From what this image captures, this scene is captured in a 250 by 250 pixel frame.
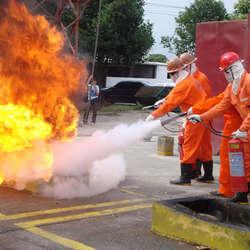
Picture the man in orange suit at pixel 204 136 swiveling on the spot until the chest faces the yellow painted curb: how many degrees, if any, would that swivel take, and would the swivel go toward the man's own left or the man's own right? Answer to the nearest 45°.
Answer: approximately 90° to the man's own left

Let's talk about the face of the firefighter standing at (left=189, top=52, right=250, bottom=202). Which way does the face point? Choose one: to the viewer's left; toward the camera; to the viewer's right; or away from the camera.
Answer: to the viewer's left

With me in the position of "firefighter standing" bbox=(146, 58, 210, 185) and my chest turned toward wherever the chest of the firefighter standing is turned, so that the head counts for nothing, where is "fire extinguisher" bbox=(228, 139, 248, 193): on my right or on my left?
on my left

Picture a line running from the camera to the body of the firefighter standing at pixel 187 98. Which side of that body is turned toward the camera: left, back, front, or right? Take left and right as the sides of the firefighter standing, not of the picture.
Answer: left

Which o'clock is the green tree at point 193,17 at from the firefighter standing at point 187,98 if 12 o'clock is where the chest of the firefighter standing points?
The green tree is roughly at 3 o'clock from the firefighter standing.

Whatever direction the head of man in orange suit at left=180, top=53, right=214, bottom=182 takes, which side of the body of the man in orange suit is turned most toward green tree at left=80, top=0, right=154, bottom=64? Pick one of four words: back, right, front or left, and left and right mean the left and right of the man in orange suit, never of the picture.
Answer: right

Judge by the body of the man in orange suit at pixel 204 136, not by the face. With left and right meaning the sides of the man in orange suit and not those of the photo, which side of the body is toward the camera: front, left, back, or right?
left

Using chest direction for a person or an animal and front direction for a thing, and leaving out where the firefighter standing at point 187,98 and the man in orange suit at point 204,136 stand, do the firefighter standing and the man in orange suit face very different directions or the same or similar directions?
same or similar directions

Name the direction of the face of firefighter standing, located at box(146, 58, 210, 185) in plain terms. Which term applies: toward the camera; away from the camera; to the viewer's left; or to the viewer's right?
to the viewer's left

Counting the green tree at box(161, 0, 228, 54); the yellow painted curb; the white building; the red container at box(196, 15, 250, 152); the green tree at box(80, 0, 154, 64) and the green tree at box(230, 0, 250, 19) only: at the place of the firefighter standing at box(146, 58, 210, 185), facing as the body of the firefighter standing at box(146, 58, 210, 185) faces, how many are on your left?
1

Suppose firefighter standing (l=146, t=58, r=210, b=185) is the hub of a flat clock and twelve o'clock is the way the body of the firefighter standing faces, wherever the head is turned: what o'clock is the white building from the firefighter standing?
The white building is roughly at 3 o'clock from the firefighter standing.

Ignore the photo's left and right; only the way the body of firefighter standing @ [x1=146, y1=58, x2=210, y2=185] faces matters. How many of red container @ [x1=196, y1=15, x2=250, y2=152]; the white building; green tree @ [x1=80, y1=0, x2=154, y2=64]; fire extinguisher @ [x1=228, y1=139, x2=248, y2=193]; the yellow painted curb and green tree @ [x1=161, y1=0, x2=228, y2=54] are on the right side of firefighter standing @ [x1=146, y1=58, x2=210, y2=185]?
4

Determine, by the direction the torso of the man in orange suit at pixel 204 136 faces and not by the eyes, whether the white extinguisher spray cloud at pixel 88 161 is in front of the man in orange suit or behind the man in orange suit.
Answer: in front

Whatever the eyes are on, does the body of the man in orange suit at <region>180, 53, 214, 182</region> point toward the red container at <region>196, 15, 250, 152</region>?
no

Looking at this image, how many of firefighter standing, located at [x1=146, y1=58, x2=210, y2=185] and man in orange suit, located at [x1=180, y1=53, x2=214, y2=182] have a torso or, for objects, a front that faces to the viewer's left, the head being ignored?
2

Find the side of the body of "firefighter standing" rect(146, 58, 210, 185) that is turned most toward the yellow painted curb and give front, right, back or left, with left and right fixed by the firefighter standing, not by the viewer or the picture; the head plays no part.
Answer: left

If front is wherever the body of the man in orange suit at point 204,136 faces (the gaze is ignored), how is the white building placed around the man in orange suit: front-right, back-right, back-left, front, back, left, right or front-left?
right
